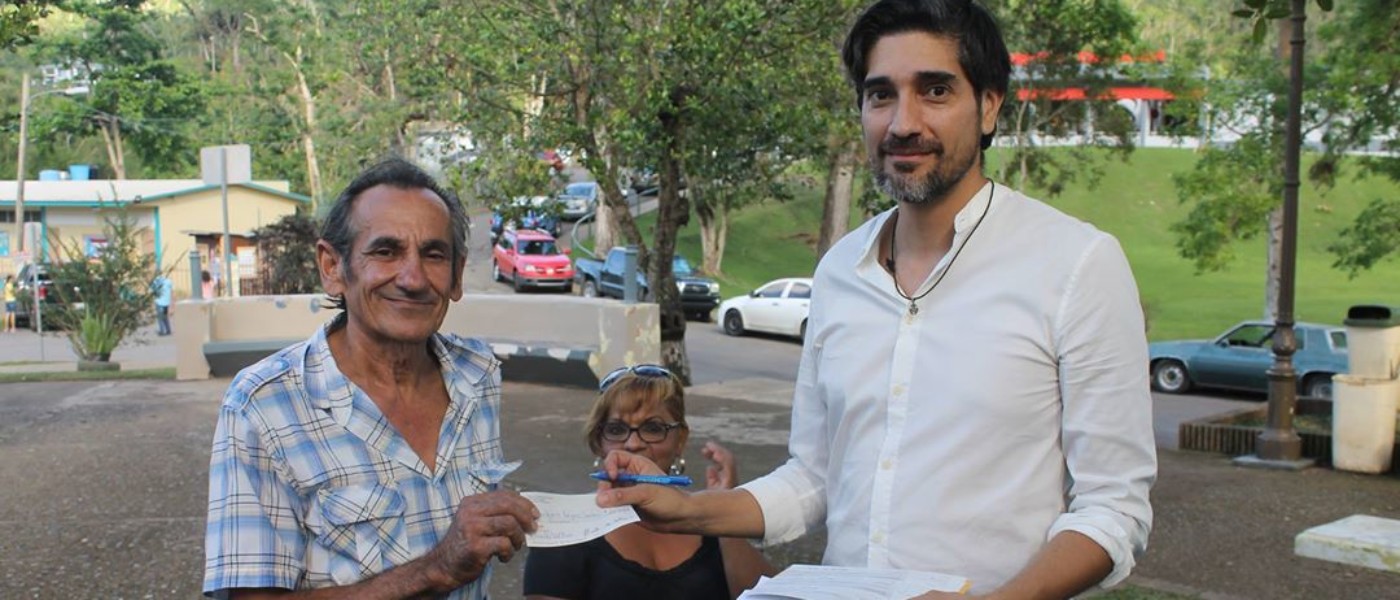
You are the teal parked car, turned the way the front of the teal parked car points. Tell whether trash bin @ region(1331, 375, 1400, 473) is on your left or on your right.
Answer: on your left

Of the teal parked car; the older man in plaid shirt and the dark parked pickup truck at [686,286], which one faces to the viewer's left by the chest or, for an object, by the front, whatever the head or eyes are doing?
the teal parked car

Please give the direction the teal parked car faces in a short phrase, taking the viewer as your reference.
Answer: facing to the left of the viewer

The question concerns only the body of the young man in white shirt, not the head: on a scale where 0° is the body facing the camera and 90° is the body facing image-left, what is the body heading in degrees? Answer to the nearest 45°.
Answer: approximately 45°

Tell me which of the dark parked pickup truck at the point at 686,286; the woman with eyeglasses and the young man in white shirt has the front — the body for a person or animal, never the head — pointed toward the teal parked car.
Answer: the dark parked pickup truck

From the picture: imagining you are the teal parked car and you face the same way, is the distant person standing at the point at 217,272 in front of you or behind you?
in front

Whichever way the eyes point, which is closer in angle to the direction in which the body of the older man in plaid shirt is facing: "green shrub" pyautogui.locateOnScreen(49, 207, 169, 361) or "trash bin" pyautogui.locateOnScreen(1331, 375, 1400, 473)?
the trash bin

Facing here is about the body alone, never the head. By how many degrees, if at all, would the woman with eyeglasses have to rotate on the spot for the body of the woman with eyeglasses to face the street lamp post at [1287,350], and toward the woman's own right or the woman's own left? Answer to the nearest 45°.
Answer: approximately 135° to the woman's own left

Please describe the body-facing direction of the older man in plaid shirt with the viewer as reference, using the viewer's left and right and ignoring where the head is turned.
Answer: facing the viewer and to the right of the viewer

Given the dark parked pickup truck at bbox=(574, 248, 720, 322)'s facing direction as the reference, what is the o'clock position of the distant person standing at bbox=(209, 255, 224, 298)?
The distant person standing is roughly at 5 o'clock from the dark parked pickup truck.

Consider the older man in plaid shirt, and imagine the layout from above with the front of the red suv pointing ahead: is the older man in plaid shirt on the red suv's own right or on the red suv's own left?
on the red suv's own right
